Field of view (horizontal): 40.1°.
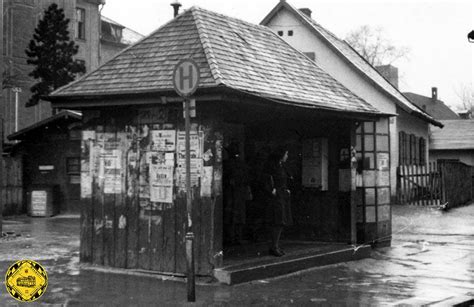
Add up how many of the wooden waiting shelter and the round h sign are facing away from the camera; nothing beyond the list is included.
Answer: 0

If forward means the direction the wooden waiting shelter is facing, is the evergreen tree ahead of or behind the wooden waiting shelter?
behind

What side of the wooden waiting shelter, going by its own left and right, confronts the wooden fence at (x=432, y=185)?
left

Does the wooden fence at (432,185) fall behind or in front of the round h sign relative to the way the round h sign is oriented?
behind

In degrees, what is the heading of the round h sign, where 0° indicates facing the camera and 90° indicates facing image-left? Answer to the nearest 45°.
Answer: approximately 45°

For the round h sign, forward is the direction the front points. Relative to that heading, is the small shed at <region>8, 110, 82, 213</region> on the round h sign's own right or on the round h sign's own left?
on the round h sign's own right

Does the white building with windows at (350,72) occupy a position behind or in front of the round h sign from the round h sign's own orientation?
behind

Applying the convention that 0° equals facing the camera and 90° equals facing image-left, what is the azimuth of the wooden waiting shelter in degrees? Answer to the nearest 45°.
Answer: approximately 315°

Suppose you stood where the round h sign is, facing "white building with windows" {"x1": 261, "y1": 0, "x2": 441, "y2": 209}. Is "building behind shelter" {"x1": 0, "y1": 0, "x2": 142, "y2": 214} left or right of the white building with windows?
left

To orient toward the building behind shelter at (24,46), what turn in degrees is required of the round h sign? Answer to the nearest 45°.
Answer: approximately 135° to its right
